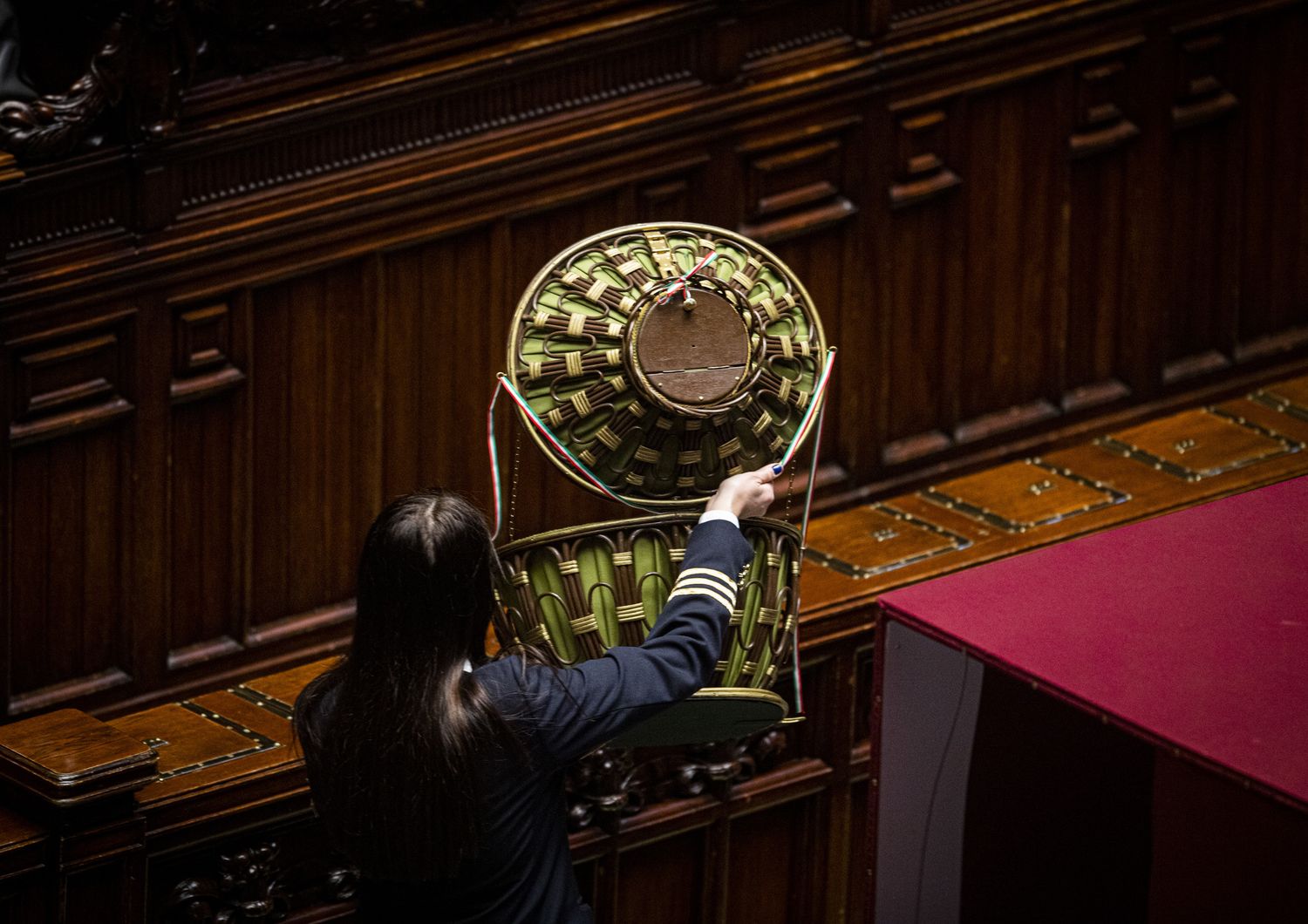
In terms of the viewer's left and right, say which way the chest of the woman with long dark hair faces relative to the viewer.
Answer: facing away from the viewer and to the right of the viewer

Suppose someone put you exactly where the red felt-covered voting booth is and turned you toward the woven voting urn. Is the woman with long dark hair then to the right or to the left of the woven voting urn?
left

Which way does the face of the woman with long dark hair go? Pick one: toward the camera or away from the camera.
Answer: away from the camera
